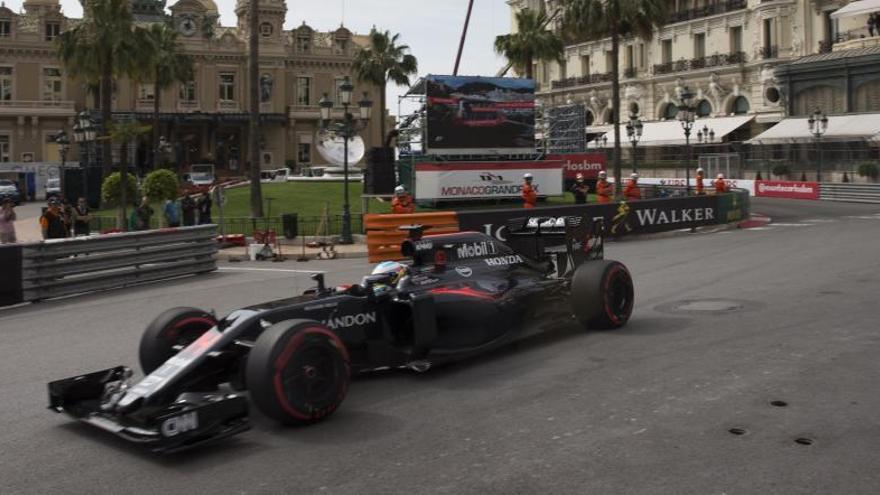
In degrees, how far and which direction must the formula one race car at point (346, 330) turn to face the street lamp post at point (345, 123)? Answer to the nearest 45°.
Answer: approximately 135° to its right

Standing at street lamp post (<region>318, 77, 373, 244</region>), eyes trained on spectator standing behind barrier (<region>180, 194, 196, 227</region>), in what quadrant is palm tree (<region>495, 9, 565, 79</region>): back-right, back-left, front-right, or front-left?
back-right

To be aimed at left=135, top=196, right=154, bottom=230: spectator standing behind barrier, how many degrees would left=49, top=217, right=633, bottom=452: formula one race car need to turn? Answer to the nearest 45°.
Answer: approximately 135° to its right

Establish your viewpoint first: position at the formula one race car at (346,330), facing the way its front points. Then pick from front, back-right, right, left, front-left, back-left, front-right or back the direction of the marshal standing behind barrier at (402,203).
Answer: back-right

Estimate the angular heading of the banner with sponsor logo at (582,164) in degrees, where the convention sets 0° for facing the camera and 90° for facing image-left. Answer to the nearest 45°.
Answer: approximately 0°

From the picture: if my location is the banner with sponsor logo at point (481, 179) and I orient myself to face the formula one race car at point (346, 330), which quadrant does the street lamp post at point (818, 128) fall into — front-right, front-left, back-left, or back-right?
back-left

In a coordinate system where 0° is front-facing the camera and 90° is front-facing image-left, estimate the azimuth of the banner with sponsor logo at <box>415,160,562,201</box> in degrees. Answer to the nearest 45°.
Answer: approximately 0°

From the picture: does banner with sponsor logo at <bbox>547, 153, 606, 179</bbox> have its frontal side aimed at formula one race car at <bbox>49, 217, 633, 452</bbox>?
yes
